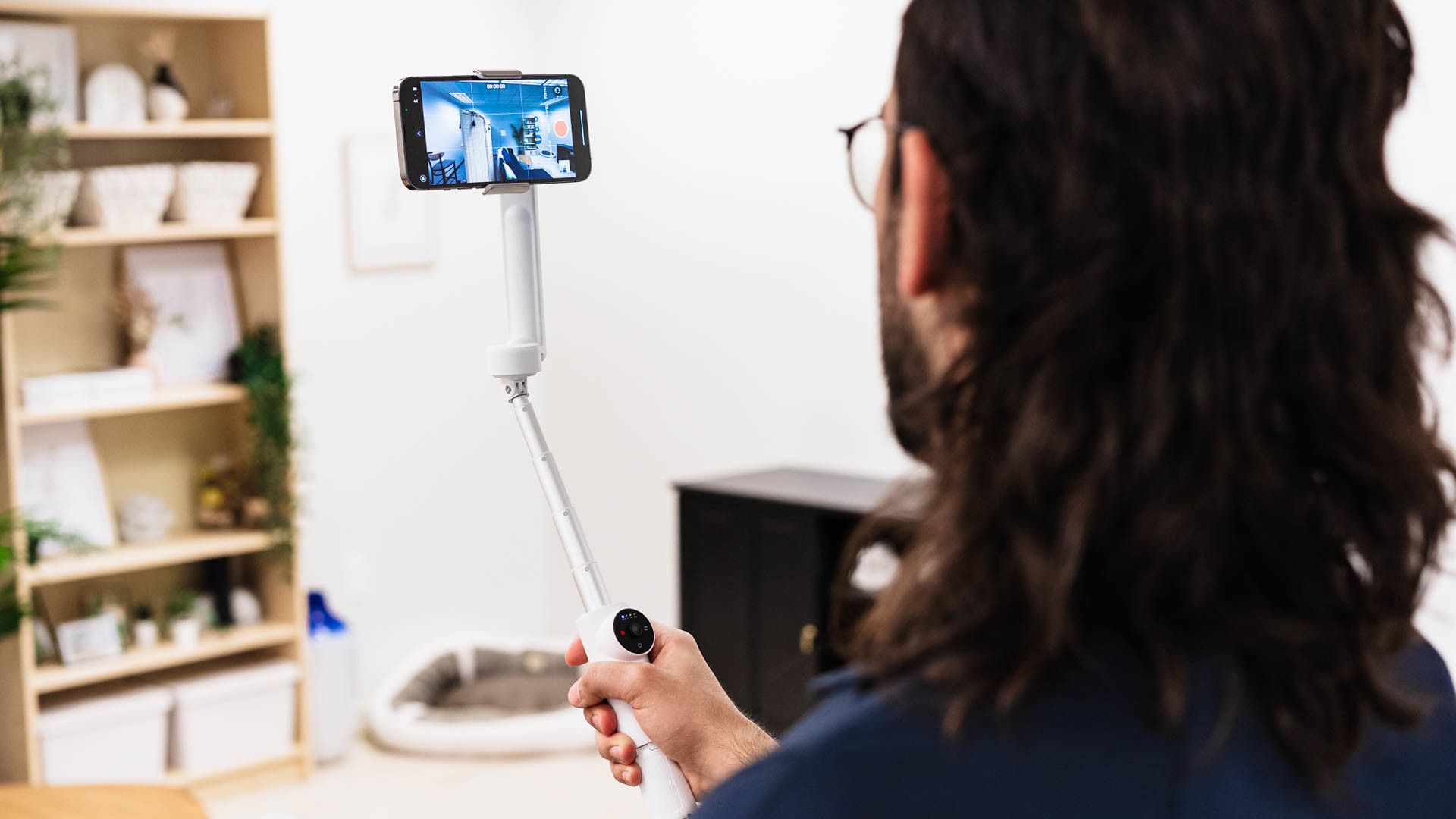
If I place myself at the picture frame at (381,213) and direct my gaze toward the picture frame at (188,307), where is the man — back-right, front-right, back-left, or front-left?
front-left

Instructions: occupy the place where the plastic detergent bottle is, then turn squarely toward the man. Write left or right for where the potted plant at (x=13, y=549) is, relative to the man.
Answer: right

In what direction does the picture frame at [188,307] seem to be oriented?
toward the camera

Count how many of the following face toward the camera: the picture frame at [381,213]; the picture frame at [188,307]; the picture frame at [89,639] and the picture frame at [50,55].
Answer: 4

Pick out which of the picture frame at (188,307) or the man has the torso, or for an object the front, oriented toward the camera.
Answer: the picture frame

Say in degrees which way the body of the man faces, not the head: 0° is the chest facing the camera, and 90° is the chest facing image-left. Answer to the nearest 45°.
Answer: approximately 135°

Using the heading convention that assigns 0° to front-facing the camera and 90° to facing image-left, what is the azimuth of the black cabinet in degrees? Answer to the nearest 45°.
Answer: approximately 45°

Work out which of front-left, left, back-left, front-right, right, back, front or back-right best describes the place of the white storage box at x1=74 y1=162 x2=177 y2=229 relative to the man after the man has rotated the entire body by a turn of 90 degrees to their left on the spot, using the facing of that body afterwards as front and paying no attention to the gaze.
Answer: right

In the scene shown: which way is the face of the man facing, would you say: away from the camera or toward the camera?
away from the camera

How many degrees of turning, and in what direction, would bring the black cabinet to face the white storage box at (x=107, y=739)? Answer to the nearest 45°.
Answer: approximately 45° to its right

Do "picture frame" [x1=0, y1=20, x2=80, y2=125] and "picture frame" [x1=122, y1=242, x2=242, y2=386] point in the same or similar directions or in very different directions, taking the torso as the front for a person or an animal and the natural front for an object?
same or similar directions

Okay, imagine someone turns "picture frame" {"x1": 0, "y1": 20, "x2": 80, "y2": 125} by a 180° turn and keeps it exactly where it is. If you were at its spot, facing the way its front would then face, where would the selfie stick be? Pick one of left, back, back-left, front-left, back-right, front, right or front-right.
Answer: back

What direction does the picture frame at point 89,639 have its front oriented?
toward the camera

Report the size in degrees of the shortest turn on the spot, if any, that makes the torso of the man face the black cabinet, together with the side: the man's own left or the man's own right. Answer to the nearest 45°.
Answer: approximately 45° to the man's own right

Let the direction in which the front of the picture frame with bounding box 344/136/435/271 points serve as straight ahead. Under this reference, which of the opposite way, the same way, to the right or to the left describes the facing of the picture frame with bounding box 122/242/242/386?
the same way

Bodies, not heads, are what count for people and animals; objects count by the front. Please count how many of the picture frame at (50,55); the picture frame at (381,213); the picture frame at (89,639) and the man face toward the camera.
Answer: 3

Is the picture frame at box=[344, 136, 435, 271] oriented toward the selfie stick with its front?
yes
